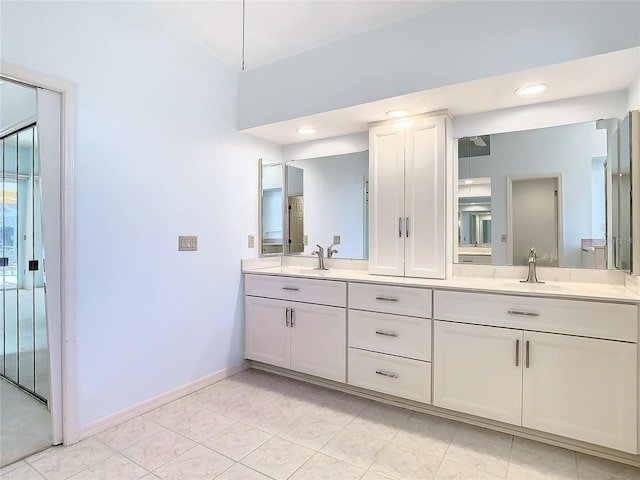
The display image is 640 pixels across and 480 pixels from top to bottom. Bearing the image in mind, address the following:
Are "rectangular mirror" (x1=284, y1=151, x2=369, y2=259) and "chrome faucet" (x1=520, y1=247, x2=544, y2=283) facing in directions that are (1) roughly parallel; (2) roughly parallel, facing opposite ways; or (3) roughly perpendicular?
roughly parallel

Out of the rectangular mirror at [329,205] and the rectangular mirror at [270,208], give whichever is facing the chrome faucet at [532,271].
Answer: the rectangular mirror at [270,208]

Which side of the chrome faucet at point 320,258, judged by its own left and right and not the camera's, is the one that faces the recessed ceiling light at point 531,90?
left

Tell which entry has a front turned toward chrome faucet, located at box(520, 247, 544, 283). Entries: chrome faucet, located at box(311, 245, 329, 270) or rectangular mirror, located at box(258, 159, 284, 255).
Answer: the rectangular mirror

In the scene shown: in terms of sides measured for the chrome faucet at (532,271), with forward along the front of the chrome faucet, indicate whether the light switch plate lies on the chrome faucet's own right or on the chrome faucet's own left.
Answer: on the chrome faucet's own right

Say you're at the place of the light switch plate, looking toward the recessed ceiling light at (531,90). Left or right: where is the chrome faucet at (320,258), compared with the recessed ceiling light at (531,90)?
left

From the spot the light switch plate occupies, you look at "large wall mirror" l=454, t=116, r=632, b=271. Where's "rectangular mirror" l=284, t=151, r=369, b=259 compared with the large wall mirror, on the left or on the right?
left

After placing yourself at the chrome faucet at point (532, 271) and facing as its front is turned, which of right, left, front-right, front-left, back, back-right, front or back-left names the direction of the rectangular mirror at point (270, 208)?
right

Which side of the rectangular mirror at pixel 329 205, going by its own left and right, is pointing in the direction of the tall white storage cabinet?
left

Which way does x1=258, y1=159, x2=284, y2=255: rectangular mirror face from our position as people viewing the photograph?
facing the viewer and to the right of the viewer

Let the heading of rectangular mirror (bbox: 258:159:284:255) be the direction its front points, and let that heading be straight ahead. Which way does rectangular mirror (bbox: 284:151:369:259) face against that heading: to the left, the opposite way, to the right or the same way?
to the right

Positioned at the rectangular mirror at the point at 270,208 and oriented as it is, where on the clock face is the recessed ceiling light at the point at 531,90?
The recessed ceiling light is roughly at 12 o'clock from the rectangular mirror.

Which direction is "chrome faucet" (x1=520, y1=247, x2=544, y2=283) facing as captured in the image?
toward the camera

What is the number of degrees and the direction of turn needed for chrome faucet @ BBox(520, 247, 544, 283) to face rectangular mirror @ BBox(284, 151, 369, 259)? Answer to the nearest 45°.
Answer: approximately 90° to its right

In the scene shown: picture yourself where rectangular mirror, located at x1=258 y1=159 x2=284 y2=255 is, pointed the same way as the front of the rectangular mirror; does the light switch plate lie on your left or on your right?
on your right

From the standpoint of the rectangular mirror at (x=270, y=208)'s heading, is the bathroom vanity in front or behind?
in front

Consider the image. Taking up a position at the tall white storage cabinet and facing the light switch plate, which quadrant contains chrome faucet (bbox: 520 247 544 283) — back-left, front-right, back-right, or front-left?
back-left

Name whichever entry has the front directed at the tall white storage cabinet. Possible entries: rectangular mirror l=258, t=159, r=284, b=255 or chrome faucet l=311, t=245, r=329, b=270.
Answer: the rectangular mirror

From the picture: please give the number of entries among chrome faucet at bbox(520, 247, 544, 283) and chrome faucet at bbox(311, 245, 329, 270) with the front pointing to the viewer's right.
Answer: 0
